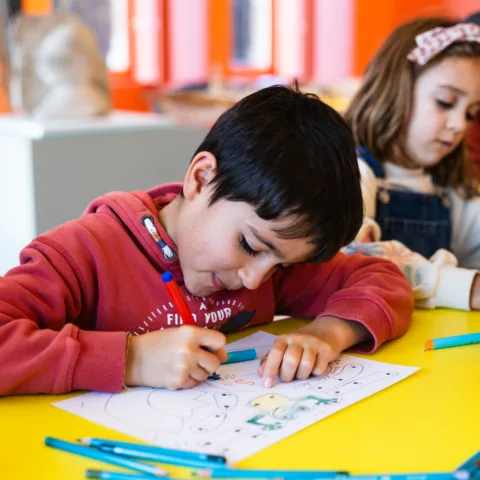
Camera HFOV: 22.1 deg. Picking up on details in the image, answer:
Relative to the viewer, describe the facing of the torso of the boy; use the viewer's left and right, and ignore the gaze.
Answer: facing the viewer and to the right of the viewer
